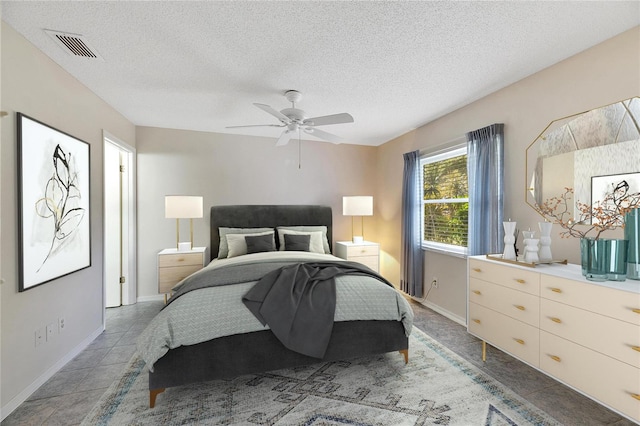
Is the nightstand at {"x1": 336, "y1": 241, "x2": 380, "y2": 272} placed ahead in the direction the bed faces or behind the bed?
behind

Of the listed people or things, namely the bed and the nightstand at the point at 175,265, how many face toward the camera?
2

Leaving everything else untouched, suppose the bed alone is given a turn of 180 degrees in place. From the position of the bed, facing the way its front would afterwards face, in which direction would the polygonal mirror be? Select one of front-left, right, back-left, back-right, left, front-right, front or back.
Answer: right

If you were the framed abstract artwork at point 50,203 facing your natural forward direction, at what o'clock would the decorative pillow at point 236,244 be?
The decorative pillow is roughly at 10 o'clock from the framed abstract artwork.

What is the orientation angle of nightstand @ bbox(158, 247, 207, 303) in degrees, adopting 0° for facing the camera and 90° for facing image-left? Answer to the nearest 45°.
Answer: approximately 0°

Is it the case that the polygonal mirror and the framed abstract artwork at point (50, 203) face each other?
yes

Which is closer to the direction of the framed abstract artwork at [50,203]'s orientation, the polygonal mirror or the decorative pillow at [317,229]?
the polygonal mirror

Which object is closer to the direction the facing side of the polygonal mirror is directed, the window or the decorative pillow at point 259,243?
the decorative pillow

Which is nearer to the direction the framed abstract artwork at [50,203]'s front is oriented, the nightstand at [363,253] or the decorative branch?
the decorative branch
